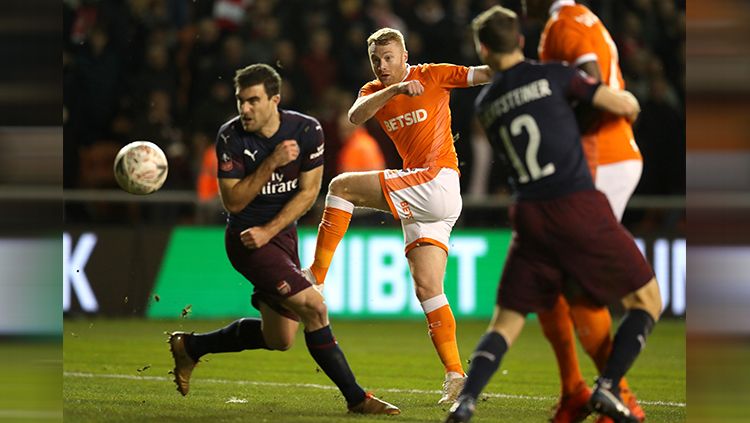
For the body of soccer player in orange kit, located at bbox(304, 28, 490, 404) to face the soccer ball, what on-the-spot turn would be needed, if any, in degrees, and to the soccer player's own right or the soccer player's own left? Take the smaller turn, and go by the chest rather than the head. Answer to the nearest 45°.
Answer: approximately 45° to the soccer player's own right

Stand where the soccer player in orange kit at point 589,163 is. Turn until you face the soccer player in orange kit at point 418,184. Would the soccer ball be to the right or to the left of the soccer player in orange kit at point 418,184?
left

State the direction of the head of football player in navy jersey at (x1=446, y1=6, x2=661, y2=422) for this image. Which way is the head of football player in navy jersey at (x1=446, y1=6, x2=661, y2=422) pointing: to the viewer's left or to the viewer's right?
to the viewer's left

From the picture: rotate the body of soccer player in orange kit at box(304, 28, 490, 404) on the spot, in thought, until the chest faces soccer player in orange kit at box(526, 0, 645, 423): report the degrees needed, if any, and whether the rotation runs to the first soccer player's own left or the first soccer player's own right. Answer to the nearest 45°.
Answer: approximately 90° to the first soccer player's own left
